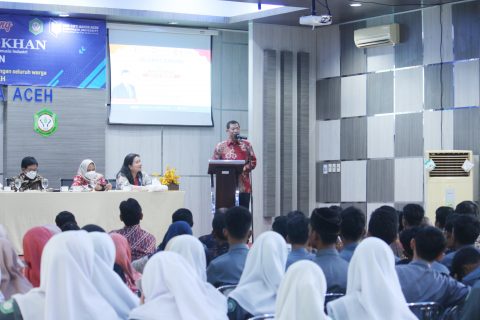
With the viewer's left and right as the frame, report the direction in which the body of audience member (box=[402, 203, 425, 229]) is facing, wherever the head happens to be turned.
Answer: facing away from the viewer and to the left of the viewer

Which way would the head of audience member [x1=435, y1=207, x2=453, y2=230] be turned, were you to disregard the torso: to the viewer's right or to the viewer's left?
to the viewer's left

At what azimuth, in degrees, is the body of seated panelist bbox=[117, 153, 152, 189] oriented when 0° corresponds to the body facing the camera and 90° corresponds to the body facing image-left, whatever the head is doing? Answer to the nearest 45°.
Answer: approximately 315°

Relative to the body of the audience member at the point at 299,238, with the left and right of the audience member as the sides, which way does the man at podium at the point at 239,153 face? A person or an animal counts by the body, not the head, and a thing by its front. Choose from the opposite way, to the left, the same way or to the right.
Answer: the opposite way

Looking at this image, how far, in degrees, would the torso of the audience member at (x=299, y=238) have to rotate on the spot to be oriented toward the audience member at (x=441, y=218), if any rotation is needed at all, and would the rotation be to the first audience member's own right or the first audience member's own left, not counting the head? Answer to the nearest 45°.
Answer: approximately 45° to the first audience member's own right

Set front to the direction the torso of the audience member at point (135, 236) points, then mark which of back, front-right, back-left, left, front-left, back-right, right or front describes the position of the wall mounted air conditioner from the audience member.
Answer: front-right

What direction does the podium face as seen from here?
toward the camera

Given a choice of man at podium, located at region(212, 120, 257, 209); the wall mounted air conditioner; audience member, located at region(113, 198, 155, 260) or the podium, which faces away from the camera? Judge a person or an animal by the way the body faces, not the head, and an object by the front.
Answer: the audience member

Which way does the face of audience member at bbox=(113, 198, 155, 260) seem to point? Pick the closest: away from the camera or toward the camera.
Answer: away from the camera

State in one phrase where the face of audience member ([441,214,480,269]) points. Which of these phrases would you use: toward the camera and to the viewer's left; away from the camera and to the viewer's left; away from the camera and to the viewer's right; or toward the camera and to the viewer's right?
away from the camera and to the viewer's left

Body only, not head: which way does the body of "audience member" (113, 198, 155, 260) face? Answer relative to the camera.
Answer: away from the camera

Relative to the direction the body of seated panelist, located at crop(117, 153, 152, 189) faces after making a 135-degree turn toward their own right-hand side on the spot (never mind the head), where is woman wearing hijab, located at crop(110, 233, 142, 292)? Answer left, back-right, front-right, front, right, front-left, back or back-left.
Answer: left

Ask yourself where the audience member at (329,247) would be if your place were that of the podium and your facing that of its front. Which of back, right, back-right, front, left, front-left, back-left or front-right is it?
front

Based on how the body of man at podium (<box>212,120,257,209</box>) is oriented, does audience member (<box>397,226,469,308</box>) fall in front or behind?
in front

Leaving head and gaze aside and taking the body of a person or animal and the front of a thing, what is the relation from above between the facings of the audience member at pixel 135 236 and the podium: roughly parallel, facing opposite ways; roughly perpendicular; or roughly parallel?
roughly parallel, facing opposite ways

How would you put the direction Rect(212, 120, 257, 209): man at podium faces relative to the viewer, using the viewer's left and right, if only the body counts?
facing the viewer

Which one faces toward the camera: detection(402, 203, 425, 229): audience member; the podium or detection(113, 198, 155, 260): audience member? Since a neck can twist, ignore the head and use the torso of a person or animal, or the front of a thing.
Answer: the podium

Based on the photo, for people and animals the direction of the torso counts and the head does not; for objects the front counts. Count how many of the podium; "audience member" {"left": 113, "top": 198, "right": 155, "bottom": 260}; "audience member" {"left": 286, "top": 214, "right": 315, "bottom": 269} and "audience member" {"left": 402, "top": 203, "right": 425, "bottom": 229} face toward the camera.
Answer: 1

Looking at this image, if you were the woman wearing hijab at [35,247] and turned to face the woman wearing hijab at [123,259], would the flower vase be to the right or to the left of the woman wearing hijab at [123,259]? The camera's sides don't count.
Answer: left

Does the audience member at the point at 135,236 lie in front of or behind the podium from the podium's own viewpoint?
in front
